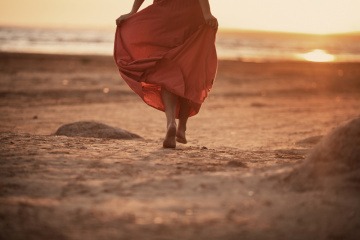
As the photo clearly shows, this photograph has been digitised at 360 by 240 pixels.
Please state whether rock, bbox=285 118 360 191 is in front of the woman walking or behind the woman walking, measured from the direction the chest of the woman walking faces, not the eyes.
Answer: behind

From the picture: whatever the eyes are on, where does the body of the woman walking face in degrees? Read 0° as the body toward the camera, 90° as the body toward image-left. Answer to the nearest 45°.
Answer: approximately 180°
